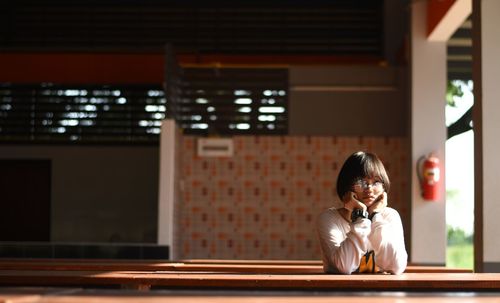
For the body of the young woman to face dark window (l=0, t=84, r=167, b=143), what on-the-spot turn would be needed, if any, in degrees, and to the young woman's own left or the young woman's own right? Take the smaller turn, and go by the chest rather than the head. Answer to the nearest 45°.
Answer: approximately 135° to the young woman's own right

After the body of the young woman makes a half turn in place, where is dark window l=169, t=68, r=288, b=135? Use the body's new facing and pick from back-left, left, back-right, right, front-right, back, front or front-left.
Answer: front

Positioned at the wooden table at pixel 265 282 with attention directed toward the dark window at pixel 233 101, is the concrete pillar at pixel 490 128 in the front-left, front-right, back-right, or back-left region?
front-right

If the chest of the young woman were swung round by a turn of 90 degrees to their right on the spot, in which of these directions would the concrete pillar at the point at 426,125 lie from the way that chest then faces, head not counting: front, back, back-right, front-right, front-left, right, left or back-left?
right

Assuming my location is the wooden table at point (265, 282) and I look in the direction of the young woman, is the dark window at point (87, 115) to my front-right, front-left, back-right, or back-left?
front-left

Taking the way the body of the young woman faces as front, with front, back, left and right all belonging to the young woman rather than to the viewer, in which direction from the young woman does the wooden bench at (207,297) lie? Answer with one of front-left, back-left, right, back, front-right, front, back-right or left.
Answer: front

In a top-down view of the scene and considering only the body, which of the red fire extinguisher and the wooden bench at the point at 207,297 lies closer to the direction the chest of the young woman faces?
the wooden bench

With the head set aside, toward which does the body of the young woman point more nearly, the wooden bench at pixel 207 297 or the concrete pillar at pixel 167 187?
the wooden bench

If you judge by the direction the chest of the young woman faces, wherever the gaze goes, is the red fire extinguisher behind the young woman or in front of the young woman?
behind

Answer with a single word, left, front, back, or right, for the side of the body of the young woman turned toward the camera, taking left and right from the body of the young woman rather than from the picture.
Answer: front
